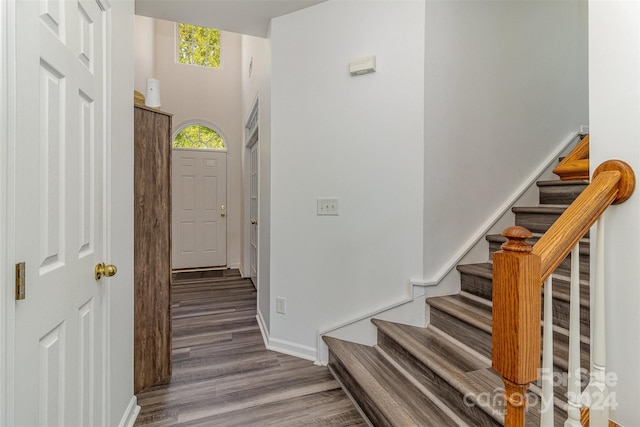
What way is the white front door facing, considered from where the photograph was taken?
facing the viewer

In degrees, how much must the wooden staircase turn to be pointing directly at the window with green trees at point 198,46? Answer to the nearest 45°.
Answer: approximately 90° to its right

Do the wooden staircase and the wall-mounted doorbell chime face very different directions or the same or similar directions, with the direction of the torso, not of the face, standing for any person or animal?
same or similar directions

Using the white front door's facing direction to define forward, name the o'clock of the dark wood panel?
The dark wood panel is roughly at 12 o'clock from the white front door.

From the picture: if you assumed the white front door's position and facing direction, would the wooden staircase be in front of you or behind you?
in front

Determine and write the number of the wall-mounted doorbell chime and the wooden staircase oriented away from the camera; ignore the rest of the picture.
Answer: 0

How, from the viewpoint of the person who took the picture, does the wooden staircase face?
facing the viewer and to the left of the viewer

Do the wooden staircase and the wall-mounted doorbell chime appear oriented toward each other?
no

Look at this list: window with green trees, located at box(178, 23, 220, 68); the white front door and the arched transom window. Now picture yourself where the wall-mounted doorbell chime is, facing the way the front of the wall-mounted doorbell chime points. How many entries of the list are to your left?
0

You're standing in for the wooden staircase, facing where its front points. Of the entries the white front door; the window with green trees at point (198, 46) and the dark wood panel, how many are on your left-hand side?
0

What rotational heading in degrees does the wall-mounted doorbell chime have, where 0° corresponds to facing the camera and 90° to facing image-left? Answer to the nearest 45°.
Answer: approximately 45°

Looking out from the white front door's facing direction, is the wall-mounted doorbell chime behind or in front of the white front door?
in front

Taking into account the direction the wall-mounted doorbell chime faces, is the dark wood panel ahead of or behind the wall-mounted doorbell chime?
ahead
